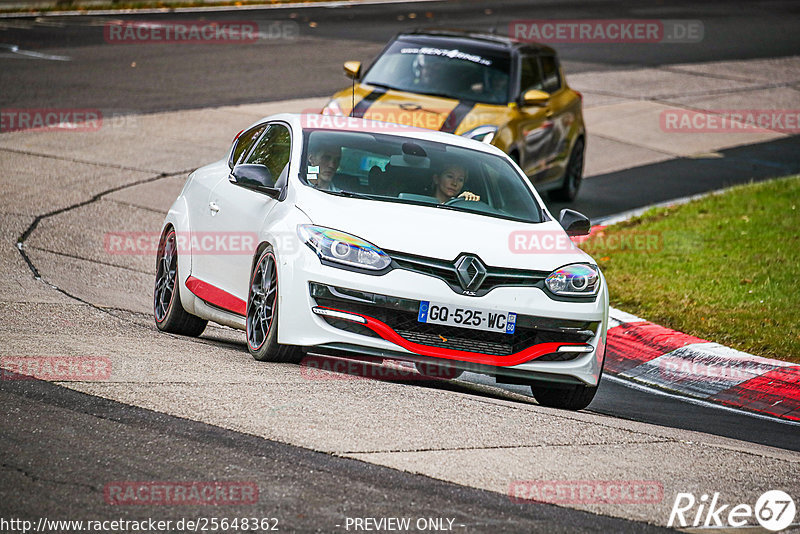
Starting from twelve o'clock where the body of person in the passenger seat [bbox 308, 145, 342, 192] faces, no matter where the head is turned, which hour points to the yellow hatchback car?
The yellow hatchback car is roughly at 8 o'clock from the person in the passenger seat.

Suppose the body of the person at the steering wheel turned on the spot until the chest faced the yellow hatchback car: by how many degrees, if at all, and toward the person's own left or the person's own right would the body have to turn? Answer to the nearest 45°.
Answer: approximately 135° to the person's own left

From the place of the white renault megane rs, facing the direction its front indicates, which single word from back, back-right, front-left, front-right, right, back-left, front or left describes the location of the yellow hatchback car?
back-left

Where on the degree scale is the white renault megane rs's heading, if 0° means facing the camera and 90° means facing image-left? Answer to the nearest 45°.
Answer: approximately 315°

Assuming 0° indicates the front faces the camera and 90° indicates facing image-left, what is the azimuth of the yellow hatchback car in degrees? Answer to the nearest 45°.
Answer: approximately 45°

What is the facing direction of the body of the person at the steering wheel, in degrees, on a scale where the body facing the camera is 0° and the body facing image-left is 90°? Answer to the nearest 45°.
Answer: approximately 315°
